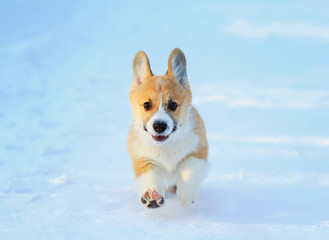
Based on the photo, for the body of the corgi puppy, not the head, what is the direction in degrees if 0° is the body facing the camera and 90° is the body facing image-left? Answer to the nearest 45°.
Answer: approximately 0°
